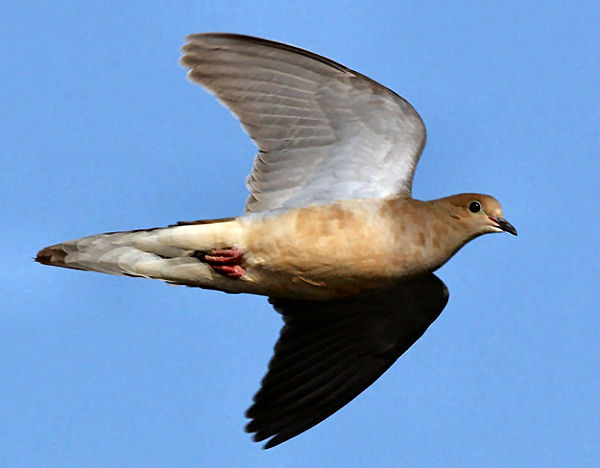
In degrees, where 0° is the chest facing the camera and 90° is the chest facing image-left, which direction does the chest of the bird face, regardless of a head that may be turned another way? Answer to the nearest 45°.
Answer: approximately 270°
